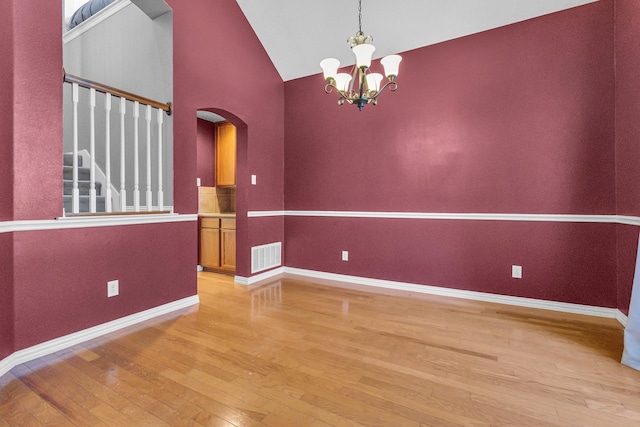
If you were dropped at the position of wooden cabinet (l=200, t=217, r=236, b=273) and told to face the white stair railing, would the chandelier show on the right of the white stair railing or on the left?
left

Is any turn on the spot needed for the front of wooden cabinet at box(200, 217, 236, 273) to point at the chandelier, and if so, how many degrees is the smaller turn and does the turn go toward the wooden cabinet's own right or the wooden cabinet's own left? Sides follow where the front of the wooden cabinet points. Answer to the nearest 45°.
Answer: approximately 90° to the wooden cabinet's own left

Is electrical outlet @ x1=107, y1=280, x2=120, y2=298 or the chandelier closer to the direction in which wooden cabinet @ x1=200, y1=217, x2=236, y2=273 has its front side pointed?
the electrical outlet

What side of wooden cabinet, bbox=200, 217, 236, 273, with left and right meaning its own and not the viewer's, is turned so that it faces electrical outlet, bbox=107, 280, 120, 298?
front

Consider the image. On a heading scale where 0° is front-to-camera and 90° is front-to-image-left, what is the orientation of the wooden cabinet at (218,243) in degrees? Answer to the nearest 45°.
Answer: approximately 45°

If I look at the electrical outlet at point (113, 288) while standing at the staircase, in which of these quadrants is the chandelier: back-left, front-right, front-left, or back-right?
front-left

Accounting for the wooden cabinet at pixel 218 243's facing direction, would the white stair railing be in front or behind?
in front

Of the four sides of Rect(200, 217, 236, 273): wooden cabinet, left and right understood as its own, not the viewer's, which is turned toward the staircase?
front
